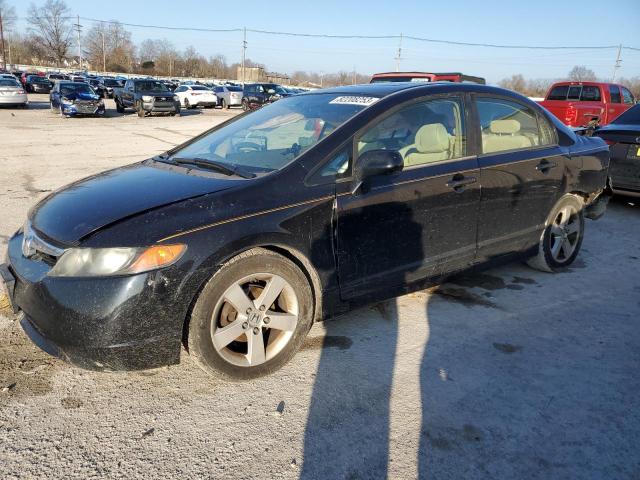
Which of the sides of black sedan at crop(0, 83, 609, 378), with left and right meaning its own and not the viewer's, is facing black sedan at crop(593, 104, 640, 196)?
back

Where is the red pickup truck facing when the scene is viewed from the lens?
facing away from the viewer and to the right of the viewer

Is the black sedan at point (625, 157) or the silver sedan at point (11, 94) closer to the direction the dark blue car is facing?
the black sedan

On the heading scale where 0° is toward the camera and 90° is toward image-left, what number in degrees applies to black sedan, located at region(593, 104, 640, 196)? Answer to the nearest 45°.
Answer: approximately 225°

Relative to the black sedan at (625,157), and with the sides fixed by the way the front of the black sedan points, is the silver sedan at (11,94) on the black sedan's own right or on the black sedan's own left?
on the black sedan's own left

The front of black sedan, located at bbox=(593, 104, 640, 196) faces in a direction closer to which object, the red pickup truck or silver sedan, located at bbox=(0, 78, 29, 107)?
the red pickup truck
